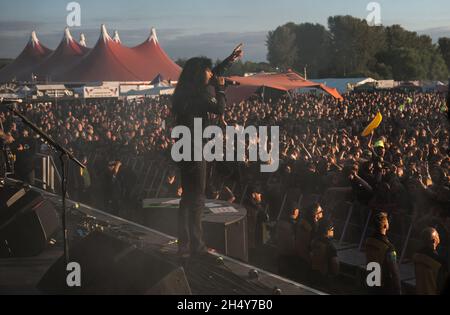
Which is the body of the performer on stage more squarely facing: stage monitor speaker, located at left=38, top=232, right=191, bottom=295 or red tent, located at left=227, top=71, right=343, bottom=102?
the red tent

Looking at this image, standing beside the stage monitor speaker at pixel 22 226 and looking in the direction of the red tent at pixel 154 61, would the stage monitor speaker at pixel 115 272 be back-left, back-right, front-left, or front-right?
back-right

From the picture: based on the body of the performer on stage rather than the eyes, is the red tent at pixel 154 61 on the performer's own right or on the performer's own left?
on the performer's own left
